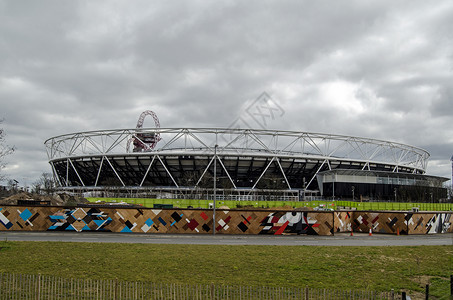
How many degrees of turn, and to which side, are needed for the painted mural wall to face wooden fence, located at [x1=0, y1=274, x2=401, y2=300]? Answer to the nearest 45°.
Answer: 0° — it already faces it

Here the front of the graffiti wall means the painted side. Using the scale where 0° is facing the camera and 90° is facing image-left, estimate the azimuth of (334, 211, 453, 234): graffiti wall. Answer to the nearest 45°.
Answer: approximately 0°
